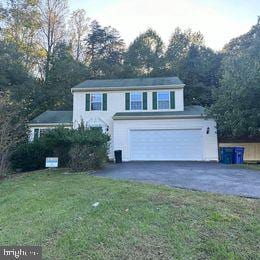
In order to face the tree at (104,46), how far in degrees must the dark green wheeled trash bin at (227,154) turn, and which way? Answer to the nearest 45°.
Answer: approximately 135° to its right

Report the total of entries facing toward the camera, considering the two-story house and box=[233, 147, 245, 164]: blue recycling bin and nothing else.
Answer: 2

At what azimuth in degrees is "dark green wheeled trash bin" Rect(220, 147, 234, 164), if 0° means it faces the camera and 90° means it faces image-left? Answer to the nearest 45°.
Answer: approximately 0°

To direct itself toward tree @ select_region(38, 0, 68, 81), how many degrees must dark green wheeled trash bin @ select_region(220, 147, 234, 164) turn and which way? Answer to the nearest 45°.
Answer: approximately 135° to its right

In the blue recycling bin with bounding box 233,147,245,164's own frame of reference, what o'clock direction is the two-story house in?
The two-story house is roughly at 3 o'clock from the blue recycling bin.

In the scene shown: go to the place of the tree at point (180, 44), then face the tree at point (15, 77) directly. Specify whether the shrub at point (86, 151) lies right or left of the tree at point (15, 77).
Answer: left

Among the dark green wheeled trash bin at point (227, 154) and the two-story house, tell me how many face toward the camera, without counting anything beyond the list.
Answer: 2

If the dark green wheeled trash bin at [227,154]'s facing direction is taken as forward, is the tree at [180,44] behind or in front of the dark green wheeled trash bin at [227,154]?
behind

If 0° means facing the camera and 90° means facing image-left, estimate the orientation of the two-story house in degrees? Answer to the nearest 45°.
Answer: approximately 0°

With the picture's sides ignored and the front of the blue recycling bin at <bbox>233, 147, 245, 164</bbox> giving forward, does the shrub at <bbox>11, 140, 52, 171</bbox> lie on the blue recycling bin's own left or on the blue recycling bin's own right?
on the blue recycling bin's own right

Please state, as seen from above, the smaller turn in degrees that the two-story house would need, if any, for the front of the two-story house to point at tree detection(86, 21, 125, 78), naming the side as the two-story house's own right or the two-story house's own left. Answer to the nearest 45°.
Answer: approximately 180°
